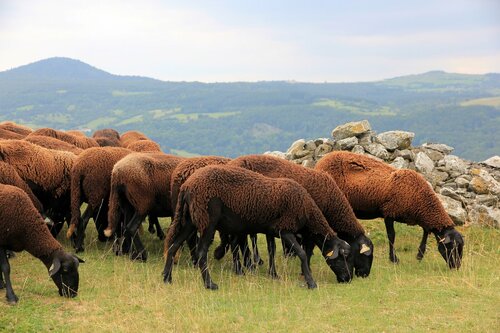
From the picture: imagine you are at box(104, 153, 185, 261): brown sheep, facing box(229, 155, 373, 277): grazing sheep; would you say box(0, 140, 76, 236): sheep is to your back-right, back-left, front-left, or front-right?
back-left

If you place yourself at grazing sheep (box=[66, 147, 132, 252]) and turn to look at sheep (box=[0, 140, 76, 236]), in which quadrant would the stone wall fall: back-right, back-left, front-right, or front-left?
back-right

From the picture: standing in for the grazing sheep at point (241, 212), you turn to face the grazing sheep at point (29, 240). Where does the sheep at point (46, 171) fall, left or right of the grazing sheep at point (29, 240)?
right

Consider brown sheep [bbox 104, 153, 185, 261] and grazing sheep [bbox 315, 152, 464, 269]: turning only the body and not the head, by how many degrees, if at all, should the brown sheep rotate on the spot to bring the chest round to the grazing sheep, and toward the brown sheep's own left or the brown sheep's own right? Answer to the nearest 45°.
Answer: approximately 45° to the brown sheep's own right

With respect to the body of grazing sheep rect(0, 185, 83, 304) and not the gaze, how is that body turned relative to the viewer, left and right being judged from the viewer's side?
facing to the right of the viewer

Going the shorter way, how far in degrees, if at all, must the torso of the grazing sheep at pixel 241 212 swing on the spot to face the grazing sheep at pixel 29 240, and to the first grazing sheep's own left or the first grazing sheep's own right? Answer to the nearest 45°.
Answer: approximately 180°

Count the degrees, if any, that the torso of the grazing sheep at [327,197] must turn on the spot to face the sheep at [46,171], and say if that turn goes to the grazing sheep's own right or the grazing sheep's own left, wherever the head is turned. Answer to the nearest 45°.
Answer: approximately 180°

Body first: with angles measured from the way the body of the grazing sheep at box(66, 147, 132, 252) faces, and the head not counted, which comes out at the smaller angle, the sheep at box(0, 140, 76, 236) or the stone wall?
the stone wall

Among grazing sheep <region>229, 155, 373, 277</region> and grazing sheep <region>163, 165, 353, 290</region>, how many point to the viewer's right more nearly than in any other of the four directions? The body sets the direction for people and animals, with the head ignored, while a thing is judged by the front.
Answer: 2

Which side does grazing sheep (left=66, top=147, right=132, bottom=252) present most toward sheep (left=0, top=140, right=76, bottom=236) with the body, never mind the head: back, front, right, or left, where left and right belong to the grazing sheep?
left

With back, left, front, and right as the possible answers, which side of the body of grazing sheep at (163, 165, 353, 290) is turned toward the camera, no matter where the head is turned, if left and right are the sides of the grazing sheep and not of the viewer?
right

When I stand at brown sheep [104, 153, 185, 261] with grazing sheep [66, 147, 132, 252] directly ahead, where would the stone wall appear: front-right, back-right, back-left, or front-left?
back-right

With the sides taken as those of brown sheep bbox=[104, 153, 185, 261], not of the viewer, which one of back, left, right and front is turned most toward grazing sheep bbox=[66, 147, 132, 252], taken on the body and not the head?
left

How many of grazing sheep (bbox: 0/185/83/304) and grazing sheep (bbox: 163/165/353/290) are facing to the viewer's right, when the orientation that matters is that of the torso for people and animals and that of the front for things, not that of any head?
2

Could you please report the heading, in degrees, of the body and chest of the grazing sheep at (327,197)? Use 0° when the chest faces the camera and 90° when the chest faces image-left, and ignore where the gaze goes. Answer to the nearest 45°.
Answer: approximately 270°
